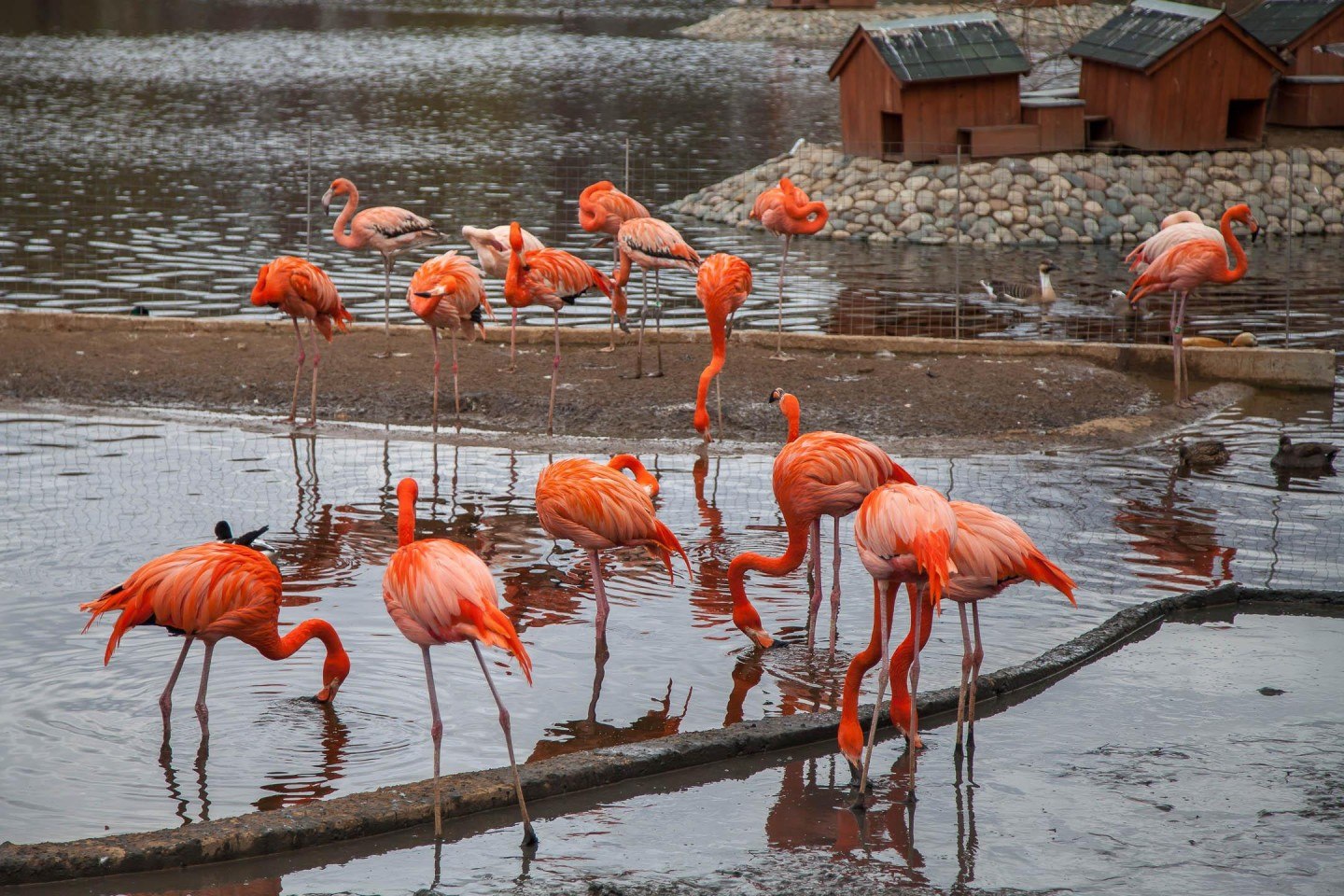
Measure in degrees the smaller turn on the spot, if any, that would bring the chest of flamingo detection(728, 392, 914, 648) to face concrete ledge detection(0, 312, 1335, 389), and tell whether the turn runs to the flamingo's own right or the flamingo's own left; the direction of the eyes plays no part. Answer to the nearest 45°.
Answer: approximately 90° to the flamingo's own right

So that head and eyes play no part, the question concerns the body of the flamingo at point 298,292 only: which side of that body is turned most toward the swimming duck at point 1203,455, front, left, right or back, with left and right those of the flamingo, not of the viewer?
back

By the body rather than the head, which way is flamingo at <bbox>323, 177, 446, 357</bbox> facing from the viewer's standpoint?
to the viewer's left

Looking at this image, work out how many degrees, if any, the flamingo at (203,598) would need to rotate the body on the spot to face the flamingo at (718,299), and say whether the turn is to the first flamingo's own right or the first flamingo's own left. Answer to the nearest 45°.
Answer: approximately 45° to the first flamingo's own left

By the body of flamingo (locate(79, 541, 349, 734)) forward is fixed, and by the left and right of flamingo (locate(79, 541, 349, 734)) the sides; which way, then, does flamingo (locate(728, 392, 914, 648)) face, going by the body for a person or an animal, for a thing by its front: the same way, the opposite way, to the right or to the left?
the opposite way

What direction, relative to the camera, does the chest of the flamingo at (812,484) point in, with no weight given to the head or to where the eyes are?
to the viewer's left

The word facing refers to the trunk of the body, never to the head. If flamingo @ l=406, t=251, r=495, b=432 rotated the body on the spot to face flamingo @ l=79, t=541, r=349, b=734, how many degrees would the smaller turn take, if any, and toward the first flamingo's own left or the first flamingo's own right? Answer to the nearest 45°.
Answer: approximately 45° to the first flamingo's own left

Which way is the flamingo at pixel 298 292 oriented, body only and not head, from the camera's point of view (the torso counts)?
to the viewer's left

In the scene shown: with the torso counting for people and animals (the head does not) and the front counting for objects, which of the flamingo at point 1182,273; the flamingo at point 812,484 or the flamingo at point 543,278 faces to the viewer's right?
the flamingo at point 1182,273

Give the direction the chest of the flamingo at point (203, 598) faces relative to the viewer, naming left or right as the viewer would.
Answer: facing to the right of the viewer

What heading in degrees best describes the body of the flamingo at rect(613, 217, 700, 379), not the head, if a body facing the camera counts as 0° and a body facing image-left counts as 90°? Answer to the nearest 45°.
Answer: approximately 90°

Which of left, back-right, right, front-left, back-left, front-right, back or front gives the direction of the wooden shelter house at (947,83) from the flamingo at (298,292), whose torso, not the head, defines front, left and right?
back-right

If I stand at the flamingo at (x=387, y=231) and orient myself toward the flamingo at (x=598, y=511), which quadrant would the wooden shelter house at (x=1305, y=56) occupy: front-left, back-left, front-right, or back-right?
back-left

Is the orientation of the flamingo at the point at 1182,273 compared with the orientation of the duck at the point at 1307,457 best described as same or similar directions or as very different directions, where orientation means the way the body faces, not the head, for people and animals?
very different directions

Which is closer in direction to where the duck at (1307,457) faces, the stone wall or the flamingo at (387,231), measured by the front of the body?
the flamingo
